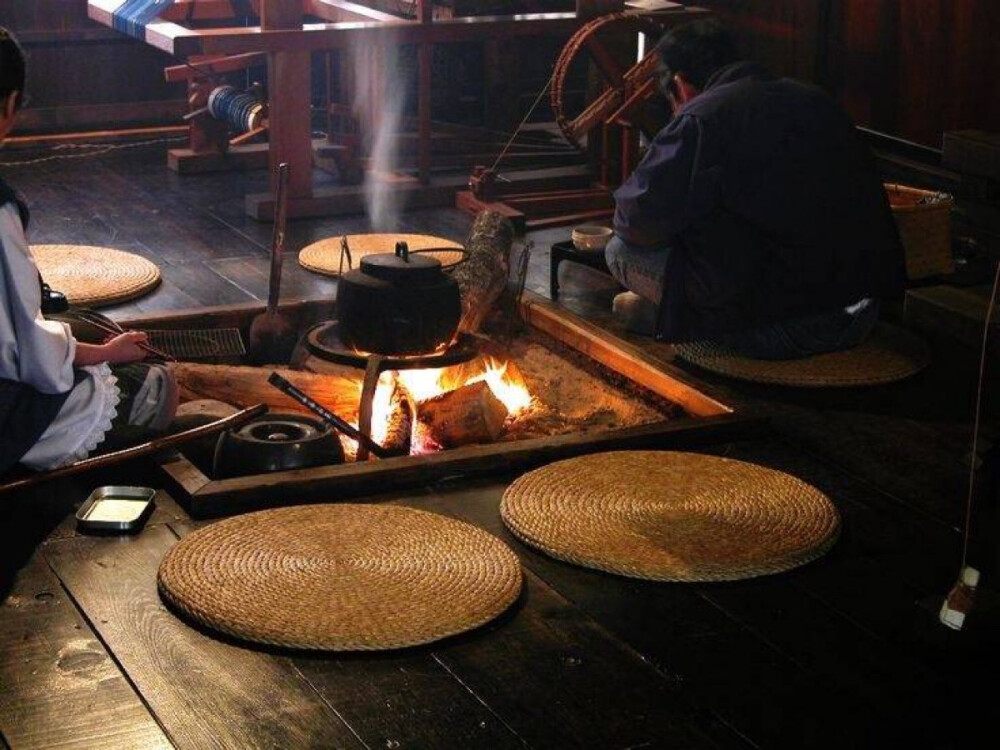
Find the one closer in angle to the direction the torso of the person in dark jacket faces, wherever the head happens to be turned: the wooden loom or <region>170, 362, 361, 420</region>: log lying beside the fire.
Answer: the wooden loom

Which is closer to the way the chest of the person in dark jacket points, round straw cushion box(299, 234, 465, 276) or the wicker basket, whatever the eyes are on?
the round straw cushion

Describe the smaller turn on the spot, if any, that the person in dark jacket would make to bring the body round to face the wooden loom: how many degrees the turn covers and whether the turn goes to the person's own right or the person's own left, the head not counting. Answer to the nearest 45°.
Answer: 0° — they already face it

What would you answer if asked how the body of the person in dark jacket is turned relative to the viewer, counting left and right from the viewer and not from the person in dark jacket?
facing away from the viewer and to the left of the viewer

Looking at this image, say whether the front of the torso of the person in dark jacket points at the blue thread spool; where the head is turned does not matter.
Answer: yes

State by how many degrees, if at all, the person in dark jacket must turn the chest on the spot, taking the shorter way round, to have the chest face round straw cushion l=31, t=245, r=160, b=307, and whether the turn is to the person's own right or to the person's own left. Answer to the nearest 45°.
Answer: approximately 45° to the person's own left

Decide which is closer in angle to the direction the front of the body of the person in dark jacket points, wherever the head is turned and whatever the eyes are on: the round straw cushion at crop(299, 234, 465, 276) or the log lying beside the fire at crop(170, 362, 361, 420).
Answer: the round straw cushion

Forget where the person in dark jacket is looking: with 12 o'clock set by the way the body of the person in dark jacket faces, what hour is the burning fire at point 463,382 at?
The burning fire is roughly at 10 o'clock from the person in dark jacket.

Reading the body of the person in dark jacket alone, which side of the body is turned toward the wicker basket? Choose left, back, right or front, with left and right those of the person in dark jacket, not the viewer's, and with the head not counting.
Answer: right

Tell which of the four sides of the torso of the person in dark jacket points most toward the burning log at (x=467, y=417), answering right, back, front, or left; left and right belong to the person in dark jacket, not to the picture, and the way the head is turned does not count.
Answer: left

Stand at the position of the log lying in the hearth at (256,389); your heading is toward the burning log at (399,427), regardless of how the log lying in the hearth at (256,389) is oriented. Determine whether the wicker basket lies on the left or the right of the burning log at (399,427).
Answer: left

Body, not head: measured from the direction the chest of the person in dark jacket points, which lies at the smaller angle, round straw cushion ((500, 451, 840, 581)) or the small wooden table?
the small wooden table

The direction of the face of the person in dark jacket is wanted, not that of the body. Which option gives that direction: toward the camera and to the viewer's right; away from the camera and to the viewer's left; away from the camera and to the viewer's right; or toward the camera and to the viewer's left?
away from the camera and to the viewer's left

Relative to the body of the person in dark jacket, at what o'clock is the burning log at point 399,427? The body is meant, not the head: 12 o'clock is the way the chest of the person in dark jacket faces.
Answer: The burning log is roughly at 9 o'clock from the person in dark jacket.
